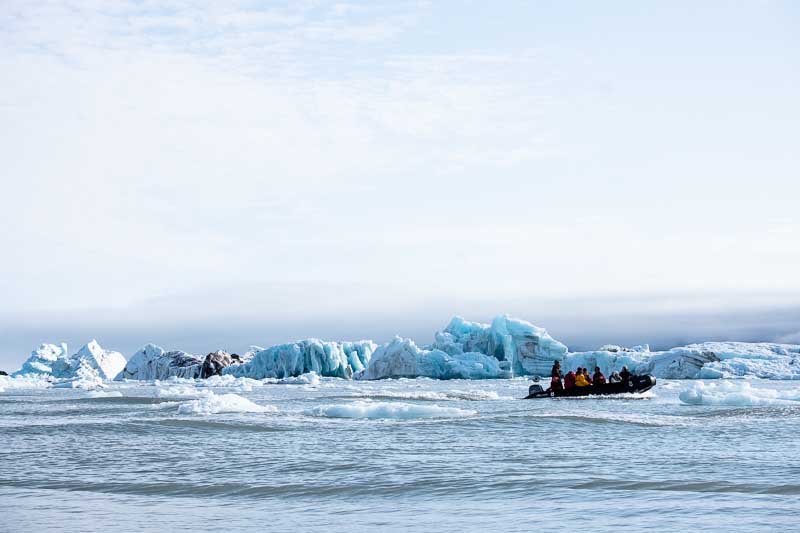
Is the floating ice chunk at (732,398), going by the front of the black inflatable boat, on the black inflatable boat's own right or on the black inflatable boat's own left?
on the black inflatable boat's own right

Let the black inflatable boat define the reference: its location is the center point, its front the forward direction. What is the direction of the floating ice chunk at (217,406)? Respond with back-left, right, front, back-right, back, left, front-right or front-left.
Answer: back-right

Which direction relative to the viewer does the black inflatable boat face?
to the viewer's right
